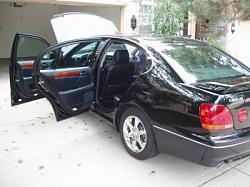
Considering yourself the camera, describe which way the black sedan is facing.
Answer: facing away from the viewer and to the left of the viewer
